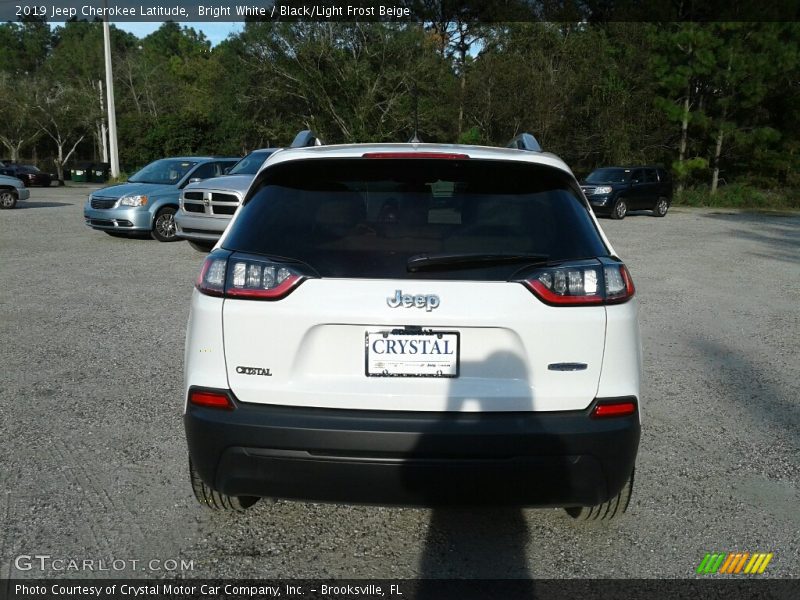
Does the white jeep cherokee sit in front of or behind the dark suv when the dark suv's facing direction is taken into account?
in front

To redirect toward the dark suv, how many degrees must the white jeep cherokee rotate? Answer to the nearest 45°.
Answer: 0° — it already faces it

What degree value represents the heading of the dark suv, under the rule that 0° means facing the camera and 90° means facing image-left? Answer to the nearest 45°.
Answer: approximately 45°

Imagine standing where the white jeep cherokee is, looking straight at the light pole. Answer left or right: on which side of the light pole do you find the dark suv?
right

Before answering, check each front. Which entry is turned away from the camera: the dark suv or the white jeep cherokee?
the white jeep cherokee

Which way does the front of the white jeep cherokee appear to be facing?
away from the camera

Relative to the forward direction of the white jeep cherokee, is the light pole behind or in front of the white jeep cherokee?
in front

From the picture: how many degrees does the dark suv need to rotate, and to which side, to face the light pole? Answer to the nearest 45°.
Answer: approximately 45° to its right

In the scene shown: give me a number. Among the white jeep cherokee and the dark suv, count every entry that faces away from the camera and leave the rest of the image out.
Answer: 1

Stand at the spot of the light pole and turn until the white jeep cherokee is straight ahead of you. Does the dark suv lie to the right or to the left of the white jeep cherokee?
left
